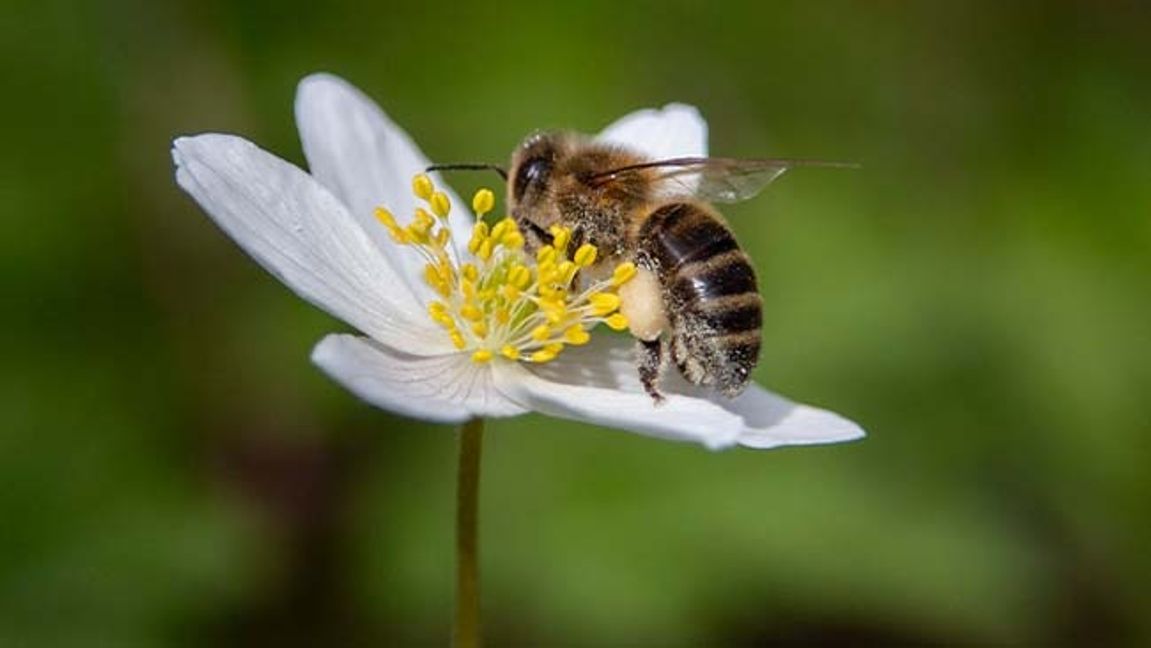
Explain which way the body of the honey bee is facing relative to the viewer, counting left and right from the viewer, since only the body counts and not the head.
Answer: facing to the left of the viewer
